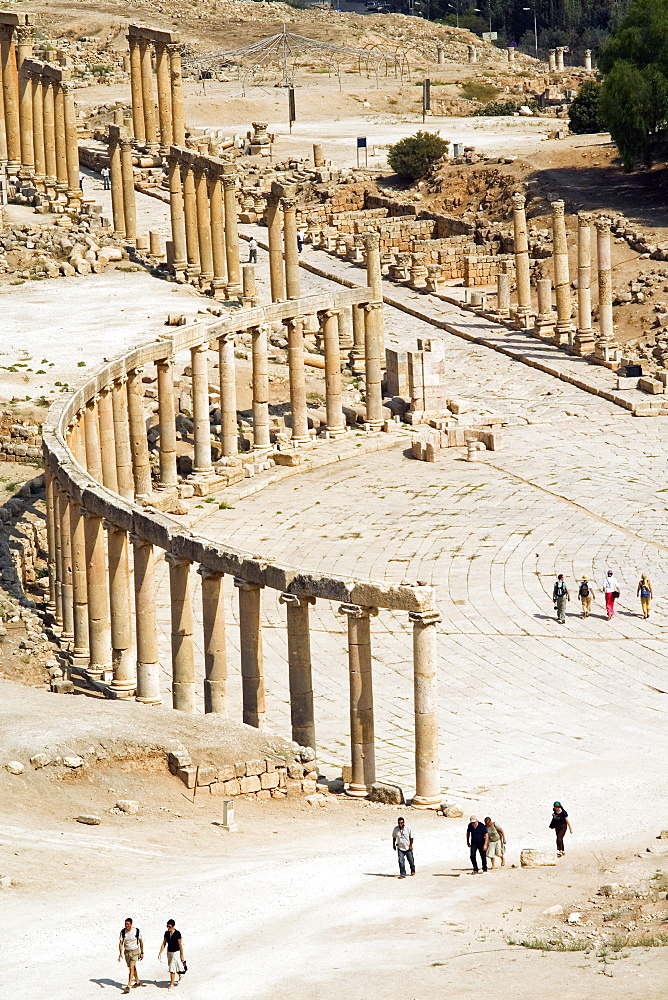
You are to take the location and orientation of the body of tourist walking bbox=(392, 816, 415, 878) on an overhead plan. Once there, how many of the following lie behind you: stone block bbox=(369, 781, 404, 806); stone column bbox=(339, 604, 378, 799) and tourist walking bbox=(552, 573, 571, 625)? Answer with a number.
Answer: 3

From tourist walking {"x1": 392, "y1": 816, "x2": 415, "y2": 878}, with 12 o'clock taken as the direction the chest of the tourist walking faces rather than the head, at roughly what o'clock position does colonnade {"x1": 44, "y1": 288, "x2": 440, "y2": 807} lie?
The colonnade is roughly at 5 o'clock from the tourist walking.

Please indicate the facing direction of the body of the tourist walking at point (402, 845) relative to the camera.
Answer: toward the camera

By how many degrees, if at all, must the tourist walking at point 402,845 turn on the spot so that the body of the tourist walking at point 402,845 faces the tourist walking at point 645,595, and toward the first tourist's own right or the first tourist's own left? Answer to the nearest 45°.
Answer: approximately 180°

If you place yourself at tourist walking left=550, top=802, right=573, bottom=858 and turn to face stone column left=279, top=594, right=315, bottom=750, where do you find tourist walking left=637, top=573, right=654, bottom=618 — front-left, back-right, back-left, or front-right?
front-right

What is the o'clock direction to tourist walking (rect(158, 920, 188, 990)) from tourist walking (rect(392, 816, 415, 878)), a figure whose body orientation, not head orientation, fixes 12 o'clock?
tourist walking (rect(158, 920, 188, 990)) is roughly at 1 o'clock from tourist walking (rect(392, 816, 415, 878)).

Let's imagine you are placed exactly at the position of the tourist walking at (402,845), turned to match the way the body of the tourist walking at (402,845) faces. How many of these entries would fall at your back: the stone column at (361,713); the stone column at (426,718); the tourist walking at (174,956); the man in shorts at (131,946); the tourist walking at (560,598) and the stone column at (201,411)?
4

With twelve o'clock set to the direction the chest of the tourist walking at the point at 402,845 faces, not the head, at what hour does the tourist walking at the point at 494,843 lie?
the tourist walking at the point at 494,843 is roughly at 8 o'clock from the tourist walking at the point at 402,845.

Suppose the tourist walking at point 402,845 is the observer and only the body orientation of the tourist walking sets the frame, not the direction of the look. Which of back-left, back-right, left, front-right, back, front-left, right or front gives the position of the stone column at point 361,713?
back

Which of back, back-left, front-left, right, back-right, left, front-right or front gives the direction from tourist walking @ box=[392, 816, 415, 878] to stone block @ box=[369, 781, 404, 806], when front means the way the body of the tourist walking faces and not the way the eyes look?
back

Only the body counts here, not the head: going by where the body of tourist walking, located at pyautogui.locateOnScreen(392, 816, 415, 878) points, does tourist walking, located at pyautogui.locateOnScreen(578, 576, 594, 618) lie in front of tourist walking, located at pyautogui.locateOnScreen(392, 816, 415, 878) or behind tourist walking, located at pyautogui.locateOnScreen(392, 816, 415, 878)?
behind

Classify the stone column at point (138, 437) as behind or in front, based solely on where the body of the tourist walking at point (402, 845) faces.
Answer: behind

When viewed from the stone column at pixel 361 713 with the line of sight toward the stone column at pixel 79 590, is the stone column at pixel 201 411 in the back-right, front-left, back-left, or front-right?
front-right

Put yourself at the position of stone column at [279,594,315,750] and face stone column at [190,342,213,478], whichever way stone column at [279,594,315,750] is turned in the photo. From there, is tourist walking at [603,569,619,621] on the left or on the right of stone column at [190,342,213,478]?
right

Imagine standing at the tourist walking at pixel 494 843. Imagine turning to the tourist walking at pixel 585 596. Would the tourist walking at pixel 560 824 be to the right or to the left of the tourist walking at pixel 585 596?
right

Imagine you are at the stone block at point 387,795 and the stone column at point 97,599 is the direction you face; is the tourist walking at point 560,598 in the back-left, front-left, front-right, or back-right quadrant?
front-right

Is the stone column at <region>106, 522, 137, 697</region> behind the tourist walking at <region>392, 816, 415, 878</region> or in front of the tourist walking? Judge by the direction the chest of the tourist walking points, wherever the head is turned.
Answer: behind

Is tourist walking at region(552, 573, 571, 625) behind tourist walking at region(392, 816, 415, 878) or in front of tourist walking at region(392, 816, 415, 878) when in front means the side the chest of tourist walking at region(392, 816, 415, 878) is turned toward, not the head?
behind

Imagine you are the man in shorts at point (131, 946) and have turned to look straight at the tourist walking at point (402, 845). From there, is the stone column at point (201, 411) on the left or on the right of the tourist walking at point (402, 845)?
left
